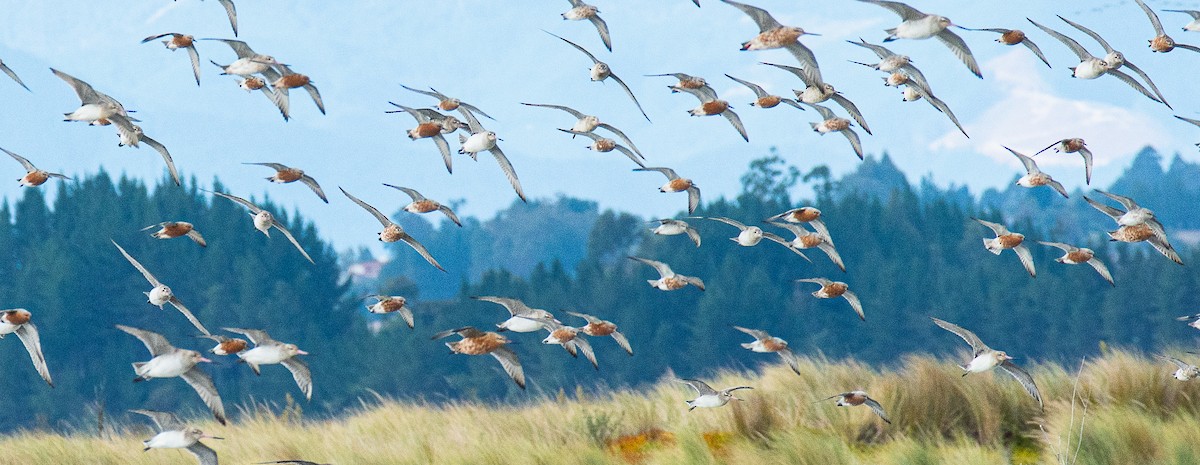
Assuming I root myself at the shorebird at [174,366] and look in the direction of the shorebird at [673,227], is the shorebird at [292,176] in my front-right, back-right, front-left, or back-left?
front-left

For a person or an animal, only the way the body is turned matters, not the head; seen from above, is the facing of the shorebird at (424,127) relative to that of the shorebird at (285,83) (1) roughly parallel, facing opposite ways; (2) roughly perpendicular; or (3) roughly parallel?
roughly parallel

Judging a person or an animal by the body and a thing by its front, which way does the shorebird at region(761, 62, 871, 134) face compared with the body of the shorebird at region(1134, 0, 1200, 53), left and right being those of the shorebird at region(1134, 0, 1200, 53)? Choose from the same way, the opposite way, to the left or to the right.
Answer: the same way

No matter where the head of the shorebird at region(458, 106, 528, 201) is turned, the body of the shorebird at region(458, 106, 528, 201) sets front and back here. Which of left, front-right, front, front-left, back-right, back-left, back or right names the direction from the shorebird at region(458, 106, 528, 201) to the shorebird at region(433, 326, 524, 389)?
front-right
